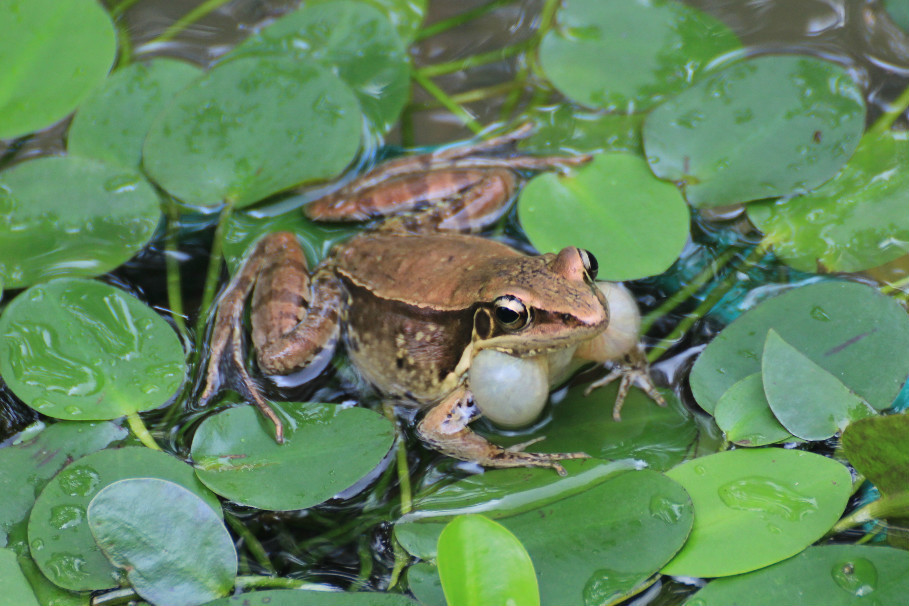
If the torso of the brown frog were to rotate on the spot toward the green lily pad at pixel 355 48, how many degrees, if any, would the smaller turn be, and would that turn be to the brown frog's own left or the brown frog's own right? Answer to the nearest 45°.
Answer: approximately 135° to the brown frog's own left

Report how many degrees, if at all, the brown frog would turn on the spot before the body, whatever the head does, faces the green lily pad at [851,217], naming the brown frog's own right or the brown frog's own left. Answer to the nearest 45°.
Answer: approximately 45° to the brown frog's own left

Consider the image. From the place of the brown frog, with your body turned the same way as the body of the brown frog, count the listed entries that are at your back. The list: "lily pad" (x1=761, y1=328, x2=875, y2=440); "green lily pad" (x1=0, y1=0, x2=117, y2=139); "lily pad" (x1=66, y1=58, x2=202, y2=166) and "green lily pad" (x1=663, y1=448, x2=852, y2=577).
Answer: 2

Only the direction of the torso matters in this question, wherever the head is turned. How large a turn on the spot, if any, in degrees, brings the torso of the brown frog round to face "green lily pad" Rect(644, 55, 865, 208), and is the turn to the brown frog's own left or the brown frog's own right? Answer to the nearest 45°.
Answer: approximately 45° to the brown frog's own left

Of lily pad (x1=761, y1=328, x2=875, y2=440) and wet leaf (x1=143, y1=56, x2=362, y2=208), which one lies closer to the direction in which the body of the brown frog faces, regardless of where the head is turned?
the lily pad

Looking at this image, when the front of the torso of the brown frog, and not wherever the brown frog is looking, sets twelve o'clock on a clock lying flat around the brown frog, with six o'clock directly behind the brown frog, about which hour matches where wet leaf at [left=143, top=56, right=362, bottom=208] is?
The wet leaf is roughly at 6 o'clock from the brown frog.

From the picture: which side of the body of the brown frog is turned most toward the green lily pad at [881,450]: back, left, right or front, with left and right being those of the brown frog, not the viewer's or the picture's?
front

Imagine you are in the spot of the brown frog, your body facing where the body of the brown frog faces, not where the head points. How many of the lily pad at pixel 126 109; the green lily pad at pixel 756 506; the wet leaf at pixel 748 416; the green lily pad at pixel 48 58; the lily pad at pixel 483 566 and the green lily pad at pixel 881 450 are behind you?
2

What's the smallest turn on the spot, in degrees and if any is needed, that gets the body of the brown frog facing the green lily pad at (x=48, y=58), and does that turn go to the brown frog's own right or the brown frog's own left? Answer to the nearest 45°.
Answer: approximately 180°

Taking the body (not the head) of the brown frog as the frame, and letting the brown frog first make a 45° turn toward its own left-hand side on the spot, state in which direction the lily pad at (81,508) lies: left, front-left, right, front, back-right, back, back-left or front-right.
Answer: back-right

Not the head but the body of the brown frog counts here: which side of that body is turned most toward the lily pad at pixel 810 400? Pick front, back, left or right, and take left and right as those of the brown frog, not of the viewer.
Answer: front

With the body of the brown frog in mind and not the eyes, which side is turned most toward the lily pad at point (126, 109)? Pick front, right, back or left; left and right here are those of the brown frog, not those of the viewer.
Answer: back

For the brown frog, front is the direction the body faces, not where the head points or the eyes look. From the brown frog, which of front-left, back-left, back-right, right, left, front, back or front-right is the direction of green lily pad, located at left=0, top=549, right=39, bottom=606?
right

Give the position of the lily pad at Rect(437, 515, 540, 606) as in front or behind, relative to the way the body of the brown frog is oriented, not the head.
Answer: in front

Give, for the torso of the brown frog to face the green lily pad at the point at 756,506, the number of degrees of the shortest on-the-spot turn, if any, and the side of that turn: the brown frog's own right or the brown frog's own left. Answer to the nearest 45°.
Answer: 0° — it already faces it

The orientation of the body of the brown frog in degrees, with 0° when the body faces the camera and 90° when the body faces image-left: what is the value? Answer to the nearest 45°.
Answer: approximately 315°

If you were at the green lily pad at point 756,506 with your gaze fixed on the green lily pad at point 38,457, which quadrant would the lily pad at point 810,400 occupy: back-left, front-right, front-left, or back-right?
back-right
